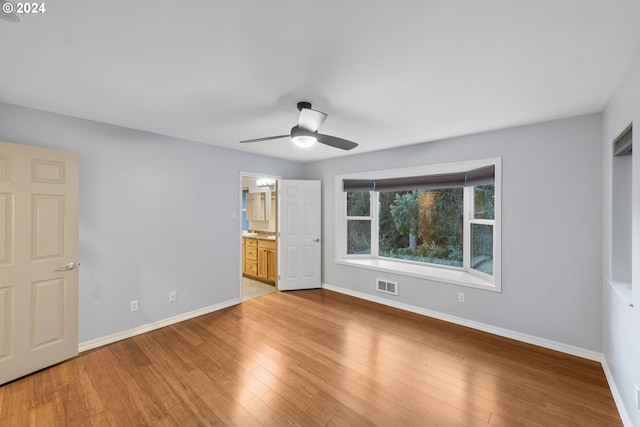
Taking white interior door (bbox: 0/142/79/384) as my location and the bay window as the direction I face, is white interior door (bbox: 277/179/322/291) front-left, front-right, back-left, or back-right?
front-left

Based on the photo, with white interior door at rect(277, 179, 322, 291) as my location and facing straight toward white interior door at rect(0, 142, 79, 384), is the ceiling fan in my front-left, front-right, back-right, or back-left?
front-left

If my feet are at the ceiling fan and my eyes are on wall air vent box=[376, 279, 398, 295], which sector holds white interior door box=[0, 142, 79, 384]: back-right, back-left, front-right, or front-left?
back-left

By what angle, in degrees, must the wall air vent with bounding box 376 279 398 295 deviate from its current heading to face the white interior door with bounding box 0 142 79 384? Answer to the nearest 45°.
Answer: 0° — it already faces it

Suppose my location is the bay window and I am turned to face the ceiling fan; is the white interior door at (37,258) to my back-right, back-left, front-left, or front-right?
front-right

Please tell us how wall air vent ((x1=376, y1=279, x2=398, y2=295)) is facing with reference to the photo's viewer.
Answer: facing the viewer and to the left of the viewer

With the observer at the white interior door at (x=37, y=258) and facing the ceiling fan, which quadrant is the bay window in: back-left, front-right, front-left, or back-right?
front-left

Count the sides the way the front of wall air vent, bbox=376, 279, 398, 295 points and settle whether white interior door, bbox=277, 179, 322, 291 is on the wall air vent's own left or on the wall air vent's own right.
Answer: on the wall air vent's own right

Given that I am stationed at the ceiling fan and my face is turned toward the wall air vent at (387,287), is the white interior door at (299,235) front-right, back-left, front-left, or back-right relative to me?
front-left
